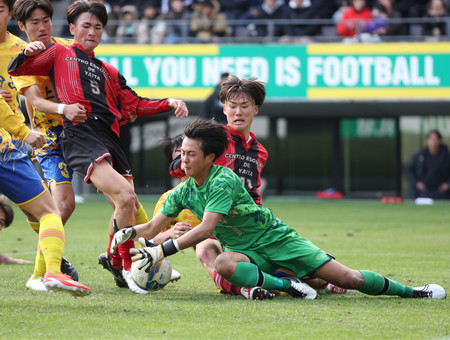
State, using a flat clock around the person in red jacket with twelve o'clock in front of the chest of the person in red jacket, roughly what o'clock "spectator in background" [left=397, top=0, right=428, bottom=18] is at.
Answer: The spectator in background is roughly at 8 o'clock from the person in red jacket.

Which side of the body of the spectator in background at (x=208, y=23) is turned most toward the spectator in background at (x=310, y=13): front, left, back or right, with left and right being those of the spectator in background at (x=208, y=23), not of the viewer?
left

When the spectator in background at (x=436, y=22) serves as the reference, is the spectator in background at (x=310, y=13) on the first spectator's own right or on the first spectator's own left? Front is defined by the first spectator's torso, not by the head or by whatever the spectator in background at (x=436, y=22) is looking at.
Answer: on the first spectator's own right

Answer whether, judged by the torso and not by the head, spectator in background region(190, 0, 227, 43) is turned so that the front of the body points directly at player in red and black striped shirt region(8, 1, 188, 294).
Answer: yes

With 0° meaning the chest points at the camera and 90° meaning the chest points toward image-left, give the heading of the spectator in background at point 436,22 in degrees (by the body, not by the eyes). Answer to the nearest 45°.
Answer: approximately 0°
